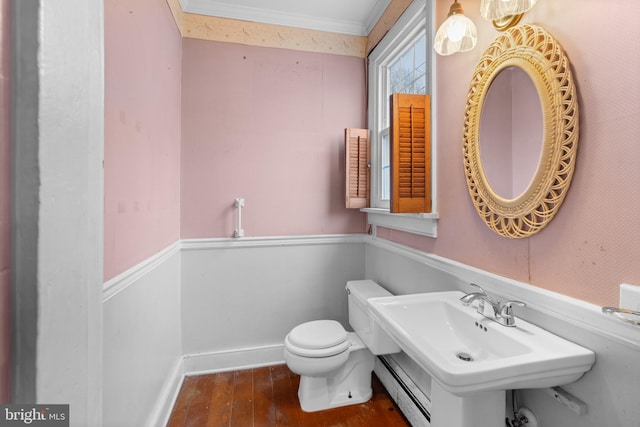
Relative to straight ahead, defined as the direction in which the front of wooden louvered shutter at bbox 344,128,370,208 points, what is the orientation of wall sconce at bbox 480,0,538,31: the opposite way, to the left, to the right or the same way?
to the right

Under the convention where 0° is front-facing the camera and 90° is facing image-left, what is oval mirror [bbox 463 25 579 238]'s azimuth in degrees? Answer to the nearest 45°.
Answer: approximately 45°

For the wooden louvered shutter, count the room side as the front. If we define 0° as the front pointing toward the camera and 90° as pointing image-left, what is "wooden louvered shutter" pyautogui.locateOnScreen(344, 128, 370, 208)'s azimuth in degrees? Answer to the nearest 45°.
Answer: approximately 0°
